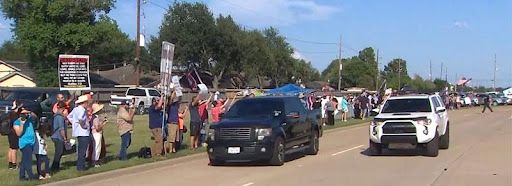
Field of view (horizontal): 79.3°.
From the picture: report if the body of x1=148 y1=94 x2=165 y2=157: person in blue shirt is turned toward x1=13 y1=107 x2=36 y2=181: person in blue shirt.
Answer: no

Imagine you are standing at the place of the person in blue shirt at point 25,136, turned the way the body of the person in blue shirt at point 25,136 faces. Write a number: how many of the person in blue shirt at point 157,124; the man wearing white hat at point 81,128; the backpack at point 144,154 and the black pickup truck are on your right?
0

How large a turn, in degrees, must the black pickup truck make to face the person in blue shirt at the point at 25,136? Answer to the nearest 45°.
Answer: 0° — it already faces them

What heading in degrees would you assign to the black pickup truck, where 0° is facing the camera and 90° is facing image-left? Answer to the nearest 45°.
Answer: approximately 45°

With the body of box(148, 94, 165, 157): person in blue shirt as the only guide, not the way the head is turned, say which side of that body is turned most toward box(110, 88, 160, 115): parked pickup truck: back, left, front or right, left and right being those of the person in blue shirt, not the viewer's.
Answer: left

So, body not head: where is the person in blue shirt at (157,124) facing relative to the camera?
to the viewer's right

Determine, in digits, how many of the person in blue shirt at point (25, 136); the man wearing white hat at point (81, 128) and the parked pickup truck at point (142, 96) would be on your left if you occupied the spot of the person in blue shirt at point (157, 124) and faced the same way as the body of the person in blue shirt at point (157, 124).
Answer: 1

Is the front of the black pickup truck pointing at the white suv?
no
